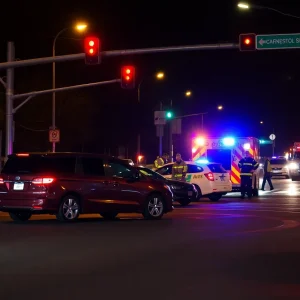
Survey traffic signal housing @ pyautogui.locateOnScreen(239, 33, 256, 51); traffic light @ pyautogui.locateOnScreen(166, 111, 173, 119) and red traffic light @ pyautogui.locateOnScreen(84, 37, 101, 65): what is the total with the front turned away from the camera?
0

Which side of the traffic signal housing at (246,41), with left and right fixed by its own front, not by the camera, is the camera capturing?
front

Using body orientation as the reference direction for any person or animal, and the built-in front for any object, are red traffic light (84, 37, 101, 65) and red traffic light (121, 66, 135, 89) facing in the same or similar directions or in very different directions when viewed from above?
same or similar directions

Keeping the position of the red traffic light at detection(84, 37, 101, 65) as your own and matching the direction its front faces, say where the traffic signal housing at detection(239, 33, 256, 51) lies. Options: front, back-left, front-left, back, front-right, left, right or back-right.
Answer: left

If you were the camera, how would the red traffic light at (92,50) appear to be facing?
facing the viewer

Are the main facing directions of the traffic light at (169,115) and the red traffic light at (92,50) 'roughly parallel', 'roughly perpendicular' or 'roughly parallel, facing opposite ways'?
roughly parallel

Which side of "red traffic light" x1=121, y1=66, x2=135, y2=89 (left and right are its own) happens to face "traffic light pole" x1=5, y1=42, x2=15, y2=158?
right

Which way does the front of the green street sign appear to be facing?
toward the camera

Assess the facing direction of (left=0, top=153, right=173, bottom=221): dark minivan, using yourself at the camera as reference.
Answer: facing away from the viewer and to the right of the viewer

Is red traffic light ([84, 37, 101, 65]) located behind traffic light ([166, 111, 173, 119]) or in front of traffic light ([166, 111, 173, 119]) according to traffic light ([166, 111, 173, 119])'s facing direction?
in front
